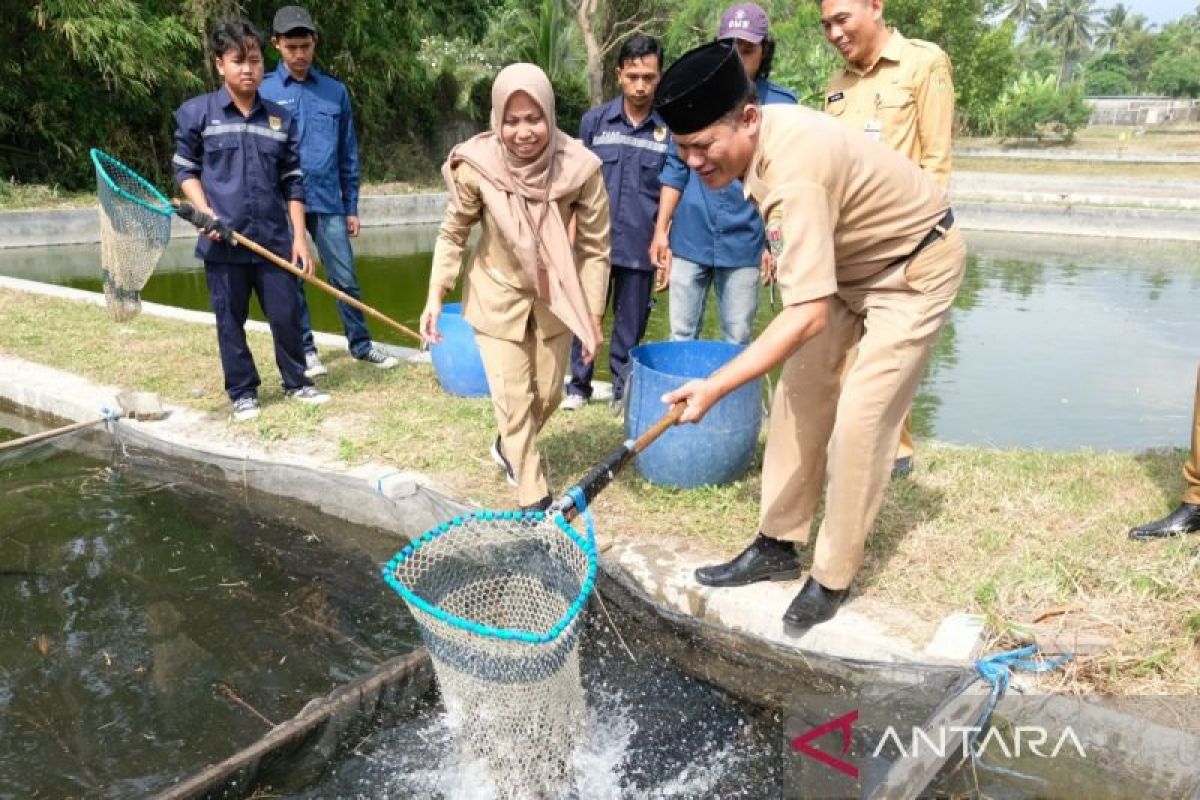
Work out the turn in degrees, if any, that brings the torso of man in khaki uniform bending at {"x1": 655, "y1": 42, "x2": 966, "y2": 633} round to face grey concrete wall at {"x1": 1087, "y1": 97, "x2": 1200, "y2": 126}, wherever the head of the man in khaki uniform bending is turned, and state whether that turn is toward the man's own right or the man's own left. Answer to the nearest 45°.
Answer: approximately 135° to the man's own right

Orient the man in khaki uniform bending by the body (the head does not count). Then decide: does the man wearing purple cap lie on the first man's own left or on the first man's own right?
on the first man's own right

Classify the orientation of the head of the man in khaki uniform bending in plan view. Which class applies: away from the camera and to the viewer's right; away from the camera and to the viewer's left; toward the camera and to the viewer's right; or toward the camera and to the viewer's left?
toward the camera and to the viewer's left

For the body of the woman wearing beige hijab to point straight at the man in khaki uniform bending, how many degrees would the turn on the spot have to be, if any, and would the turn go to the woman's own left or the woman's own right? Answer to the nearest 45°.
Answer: approximately 45° to the woman's own left

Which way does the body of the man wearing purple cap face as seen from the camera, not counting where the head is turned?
toward the camera

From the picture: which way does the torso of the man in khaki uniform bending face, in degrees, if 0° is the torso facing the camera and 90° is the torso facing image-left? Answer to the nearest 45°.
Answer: approximately 45°

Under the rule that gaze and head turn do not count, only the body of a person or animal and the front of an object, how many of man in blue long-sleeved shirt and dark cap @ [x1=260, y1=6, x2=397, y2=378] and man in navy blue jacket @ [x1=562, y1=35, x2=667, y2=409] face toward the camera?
2

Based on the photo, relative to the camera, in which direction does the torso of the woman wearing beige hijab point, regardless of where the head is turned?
toward the camera

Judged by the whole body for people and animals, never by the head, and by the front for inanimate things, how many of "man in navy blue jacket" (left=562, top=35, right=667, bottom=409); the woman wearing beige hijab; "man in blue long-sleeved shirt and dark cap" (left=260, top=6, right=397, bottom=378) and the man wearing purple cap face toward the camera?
4

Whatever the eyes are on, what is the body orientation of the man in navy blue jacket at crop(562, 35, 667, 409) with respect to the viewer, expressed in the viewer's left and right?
facing the viewer

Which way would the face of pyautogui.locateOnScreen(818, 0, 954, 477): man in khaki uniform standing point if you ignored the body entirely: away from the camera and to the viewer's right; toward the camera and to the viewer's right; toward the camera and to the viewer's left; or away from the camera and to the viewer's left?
toward the camera and to the viewer's left

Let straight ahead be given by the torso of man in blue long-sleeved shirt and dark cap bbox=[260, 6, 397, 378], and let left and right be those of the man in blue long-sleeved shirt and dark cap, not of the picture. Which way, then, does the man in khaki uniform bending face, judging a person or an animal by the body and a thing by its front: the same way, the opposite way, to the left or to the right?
to the right
